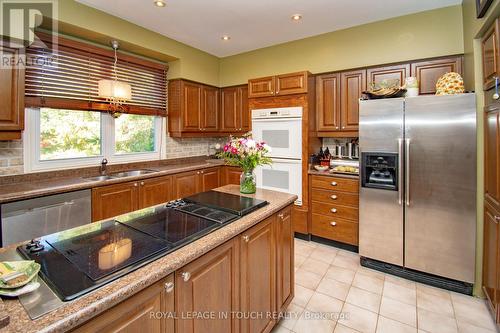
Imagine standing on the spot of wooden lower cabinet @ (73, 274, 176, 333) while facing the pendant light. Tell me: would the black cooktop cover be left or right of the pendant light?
right

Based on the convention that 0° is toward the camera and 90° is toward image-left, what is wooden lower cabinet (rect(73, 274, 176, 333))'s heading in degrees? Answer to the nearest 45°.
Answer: approximately 315°

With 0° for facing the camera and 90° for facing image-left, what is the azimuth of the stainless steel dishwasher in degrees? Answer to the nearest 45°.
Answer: approximately 315°

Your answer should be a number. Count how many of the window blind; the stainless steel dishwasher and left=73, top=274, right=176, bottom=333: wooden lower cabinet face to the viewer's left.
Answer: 0

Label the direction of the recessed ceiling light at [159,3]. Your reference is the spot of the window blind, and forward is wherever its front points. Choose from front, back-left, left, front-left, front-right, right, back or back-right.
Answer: front

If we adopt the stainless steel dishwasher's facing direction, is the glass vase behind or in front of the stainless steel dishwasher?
in front

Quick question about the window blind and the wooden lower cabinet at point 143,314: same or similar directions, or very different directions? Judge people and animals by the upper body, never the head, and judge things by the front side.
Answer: same or similar directions

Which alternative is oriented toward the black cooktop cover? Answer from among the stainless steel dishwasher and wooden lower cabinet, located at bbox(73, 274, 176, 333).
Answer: the stainless steel dishwasher

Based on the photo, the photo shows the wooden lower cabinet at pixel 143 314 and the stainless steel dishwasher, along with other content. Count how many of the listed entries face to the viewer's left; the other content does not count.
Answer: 0

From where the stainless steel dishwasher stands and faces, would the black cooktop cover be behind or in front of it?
in front

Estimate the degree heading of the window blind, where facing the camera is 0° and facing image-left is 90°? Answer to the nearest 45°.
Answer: approximately 315°

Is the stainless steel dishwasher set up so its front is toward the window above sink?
no

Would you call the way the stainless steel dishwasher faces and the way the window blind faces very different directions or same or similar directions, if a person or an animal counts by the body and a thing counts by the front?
same or similar directions

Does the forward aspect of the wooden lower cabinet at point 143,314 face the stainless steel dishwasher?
no
